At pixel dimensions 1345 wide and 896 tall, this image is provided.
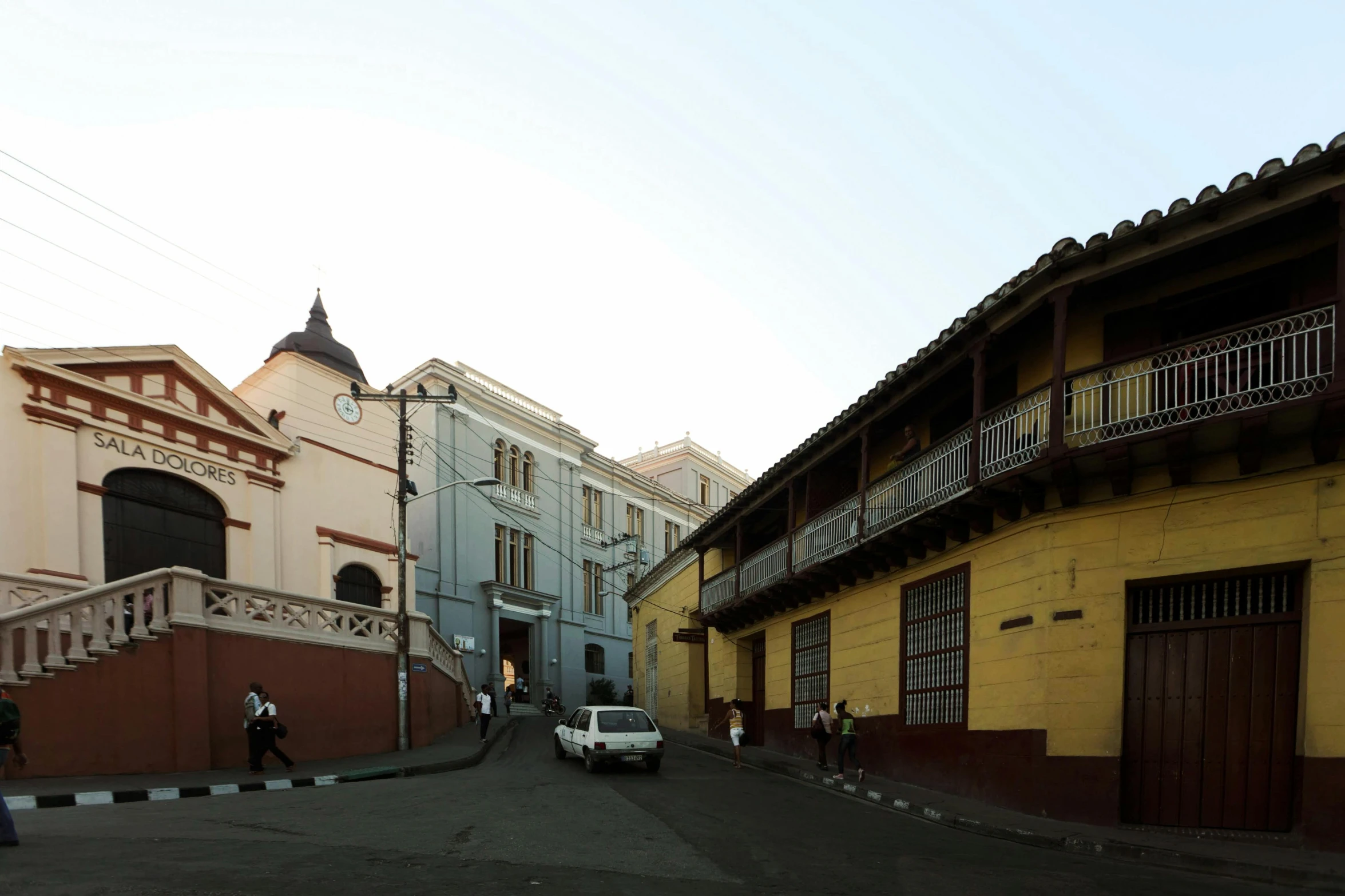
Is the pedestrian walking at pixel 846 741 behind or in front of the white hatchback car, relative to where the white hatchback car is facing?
behind

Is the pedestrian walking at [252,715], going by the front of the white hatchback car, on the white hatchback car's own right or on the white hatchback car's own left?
on the white hatchback car's own left

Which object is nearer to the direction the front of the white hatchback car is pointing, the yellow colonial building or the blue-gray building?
the blue-gray building

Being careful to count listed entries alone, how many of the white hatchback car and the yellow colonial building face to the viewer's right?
0

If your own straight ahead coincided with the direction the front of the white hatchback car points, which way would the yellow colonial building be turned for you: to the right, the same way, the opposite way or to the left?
to the left

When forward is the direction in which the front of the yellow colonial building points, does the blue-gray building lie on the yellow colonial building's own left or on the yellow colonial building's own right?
on the yellow colonial building's own right

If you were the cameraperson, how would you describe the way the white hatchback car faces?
facing away from the viewer and to the left of the viewer

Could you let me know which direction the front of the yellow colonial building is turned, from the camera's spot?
facing the viewer and to the left of the viewer
